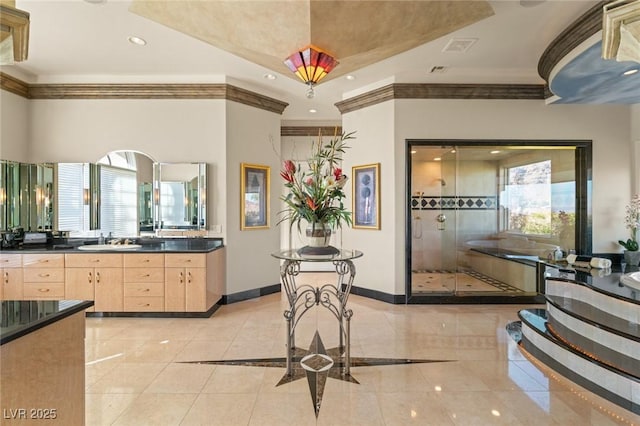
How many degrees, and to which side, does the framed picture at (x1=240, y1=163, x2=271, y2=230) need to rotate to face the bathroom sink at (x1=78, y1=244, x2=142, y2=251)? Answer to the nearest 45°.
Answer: approximately 135° to its right

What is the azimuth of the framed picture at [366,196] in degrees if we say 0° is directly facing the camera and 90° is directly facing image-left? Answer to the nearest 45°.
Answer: approximately 45°

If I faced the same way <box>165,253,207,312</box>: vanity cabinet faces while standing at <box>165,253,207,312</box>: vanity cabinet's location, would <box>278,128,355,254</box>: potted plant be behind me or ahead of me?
ahead

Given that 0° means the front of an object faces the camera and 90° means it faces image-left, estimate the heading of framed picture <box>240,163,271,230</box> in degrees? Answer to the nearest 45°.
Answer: approximately 315°

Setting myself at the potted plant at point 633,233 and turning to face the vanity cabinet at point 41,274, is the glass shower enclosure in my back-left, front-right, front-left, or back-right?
front-right

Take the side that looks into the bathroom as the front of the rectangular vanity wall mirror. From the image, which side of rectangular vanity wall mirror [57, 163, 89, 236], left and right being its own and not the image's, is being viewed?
front

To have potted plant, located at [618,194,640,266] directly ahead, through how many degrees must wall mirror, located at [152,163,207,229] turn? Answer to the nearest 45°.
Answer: approximately 45° to its left

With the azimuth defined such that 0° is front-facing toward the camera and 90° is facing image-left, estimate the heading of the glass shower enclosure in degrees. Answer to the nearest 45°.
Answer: approximately 0°

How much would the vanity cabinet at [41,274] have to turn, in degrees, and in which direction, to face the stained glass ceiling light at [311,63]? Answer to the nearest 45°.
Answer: approximately 45° to its left

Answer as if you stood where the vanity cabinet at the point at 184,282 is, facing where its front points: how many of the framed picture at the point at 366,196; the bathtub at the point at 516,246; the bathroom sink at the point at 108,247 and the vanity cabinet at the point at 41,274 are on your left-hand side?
2

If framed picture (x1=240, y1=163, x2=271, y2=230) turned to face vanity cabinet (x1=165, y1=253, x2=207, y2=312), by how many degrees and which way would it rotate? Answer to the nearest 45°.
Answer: approximately 90° to its right
